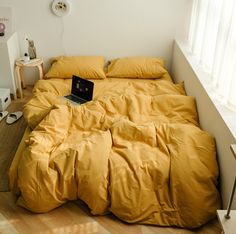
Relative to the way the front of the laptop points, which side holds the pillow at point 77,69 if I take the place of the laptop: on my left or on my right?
on my right

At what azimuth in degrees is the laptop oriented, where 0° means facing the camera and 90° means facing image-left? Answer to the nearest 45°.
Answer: approximately 45°

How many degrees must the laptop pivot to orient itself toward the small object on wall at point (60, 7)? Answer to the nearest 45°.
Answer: approximately 135° to its right

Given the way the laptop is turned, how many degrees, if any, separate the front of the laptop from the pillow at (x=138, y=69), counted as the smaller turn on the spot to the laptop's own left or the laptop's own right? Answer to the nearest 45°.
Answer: approximately 180°

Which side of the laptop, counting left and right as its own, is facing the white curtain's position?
left
